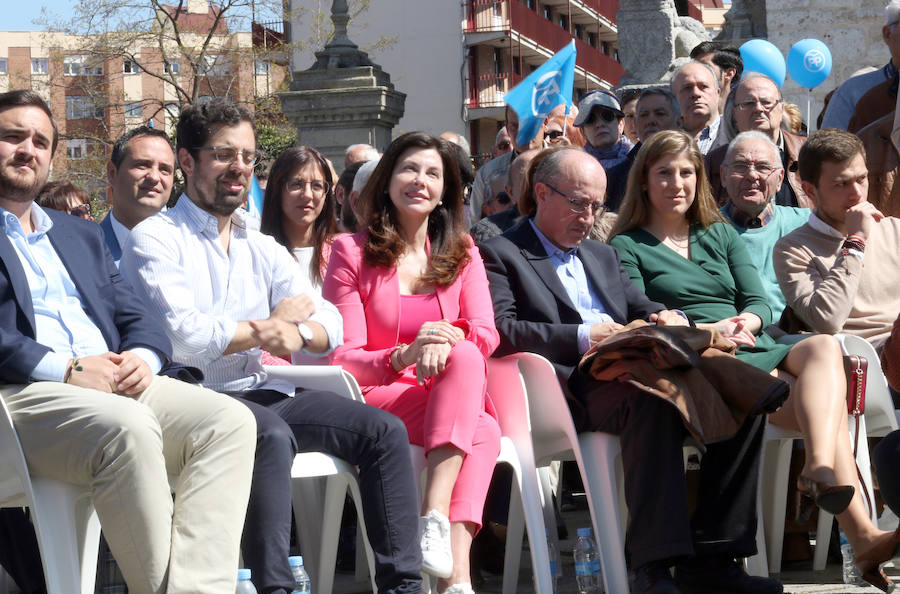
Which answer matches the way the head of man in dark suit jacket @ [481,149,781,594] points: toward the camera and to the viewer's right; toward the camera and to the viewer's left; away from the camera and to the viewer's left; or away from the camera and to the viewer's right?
toward the camera and to the viewer's right

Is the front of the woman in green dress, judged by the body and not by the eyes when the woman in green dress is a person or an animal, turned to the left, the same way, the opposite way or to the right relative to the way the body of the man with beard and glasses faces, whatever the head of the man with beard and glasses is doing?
the same way

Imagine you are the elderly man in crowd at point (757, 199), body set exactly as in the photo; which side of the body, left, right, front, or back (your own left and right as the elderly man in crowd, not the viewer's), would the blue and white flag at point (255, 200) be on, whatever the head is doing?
right

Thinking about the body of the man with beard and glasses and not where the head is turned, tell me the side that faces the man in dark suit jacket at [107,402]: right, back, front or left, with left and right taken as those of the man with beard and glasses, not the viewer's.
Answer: right

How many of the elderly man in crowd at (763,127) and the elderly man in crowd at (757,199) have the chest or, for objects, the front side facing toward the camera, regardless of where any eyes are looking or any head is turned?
2

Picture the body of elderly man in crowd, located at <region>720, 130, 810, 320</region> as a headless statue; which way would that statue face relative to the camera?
toward the camera

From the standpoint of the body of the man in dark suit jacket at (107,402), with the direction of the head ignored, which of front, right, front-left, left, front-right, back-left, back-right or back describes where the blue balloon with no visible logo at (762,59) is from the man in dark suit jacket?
left

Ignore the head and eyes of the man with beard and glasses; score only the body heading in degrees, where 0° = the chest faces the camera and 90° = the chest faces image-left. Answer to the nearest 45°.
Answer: approximately 315°

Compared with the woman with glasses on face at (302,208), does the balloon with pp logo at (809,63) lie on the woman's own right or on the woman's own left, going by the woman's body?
on the woman's own left

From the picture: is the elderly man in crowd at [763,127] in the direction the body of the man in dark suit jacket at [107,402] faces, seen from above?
no

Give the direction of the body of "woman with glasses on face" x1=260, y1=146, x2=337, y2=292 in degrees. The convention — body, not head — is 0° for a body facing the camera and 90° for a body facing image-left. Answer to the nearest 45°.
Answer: approximately 315°

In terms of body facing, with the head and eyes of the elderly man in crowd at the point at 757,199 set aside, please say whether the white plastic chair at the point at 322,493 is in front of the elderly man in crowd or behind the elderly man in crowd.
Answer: in front

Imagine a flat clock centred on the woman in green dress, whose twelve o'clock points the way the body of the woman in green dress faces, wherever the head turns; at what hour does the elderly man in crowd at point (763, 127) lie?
The elderly man in crowd is roughly at 8 o'clock from the woman in green dress.

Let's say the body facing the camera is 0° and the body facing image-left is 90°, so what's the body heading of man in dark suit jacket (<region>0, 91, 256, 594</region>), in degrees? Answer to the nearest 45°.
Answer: approximately 315°

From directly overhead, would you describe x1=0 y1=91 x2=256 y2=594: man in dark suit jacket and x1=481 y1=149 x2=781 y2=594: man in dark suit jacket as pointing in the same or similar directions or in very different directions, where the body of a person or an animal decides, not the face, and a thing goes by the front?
same or similar directions

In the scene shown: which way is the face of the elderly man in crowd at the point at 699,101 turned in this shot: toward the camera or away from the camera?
toward the camera

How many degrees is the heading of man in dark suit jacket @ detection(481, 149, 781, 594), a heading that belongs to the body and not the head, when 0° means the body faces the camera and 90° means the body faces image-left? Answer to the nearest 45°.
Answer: approximately 315°

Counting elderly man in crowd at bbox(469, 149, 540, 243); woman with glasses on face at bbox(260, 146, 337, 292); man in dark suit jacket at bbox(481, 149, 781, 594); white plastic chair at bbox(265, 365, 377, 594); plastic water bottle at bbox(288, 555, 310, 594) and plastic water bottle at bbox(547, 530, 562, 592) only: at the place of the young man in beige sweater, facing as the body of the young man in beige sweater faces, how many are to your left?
0

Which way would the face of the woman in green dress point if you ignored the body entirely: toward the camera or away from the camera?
toward the camera
